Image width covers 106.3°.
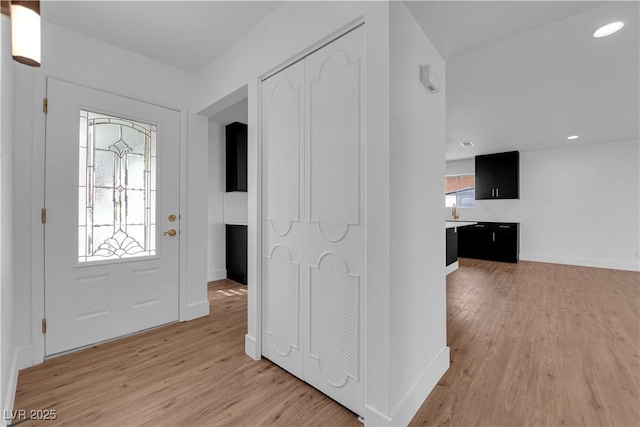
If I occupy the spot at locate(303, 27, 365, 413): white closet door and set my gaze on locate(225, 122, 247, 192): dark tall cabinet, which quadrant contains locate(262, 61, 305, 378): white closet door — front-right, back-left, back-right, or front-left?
front-left

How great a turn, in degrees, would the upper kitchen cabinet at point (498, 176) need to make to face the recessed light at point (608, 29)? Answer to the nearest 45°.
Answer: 0° — it already faces it

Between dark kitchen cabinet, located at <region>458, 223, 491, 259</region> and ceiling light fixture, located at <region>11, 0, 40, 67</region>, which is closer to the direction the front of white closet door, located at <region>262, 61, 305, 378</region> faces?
the ceiling light fixture

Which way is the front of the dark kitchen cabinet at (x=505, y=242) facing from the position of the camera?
facing the viewer

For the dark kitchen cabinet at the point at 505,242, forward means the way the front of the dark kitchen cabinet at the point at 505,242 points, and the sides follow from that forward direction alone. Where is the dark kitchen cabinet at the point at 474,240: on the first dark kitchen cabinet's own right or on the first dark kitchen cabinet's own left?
on the first dark kitchen cabinet's own right

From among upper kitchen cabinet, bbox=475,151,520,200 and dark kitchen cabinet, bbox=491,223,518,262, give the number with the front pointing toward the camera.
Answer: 2

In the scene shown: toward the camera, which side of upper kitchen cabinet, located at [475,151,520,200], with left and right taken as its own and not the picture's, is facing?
front

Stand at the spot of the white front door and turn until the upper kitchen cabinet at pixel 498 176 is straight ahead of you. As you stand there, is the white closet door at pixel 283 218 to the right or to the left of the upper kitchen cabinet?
right

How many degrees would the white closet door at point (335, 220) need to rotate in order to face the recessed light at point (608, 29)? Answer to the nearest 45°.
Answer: approximately 135° to its left

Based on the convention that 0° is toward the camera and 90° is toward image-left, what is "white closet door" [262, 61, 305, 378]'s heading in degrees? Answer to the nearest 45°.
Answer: approximately 45°

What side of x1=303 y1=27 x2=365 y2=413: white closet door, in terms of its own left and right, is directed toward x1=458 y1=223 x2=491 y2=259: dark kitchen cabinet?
back

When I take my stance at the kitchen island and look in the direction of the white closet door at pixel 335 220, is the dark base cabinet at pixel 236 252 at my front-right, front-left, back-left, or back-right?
front-right

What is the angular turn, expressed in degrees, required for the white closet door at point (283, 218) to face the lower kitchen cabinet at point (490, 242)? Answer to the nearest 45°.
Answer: approximately 180°

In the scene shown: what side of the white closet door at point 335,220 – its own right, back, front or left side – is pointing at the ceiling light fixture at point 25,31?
front

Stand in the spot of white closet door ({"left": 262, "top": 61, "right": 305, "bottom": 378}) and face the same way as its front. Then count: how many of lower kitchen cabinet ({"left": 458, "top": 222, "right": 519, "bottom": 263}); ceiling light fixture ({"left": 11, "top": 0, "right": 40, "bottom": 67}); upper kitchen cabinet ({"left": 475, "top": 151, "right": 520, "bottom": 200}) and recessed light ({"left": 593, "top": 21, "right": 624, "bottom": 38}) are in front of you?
1

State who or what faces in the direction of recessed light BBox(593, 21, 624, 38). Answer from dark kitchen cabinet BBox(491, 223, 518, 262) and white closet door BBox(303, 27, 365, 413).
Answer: the dark kitchen cabinet

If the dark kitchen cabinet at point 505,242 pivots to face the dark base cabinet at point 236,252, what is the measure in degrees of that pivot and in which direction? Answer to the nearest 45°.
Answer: approximately 45° to its right
